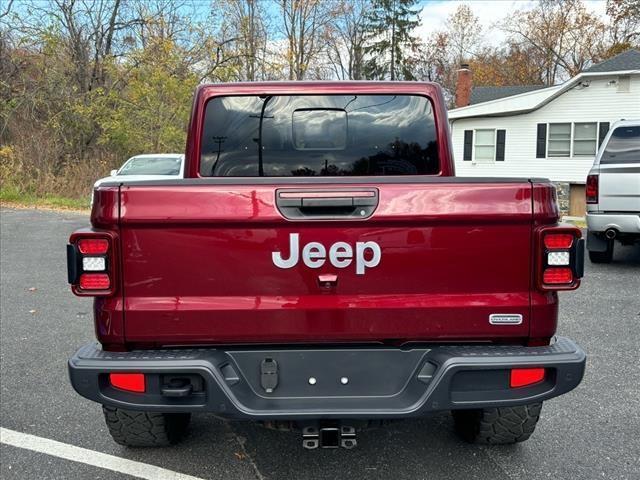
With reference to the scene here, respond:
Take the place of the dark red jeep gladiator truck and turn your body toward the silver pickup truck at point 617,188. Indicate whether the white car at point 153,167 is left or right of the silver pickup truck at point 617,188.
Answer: left

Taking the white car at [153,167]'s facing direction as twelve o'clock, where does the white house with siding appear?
The white house with siding is roughly at 7 o'clock from the white car.

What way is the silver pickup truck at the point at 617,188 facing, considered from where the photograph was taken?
facing away from the viewer

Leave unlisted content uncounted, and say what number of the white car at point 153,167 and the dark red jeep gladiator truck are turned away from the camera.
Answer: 1

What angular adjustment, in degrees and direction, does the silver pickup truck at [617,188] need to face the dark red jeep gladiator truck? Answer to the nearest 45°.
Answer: approximately 180°

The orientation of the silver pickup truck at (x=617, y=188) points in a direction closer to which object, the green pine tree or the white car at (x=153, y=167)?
the green pine tree

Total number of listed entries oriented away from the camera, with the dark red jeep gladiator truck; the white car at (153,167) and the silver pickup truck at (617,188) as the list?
2

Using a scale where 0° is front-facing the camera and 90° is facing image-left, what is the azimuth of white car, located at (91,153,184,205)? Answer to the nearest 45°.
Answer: approximately 45°

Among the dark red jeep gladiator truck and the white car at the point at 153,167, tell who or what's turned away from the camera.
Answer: the dark red jeep gladiator truck

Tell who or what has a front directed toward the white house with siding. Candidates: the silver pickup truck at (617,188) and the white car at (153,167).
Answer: the silver pickup truck at (617,188)

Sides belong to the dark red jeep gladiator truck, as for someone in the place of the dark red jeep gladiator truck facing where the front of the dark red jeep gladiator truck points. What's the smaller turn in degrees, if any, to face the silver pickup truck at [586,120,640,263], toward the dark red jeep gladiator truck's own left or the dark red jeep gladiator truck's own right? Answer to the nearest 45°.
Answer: approximately 45° to the dark red jeep gladiator truck's own right

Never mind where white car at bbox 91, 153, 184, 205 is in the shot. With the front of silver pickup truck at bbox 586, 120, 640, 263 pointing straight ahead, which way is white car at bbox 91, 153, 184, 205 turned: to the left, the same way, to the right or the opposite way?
the opposite way

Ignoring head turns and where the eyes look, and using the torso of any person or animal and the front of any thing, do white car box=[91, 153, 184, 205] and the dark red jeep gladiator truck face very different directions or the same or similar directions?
very different directions

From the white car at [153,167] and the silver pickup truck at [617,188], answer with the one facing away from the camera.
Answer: the silver pickup truck at [617,188]

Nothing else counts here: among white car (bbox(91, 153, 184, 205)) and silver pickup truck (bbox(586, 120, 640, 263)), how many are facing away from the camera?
1

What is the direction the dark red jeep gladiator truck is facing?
away from the camera
